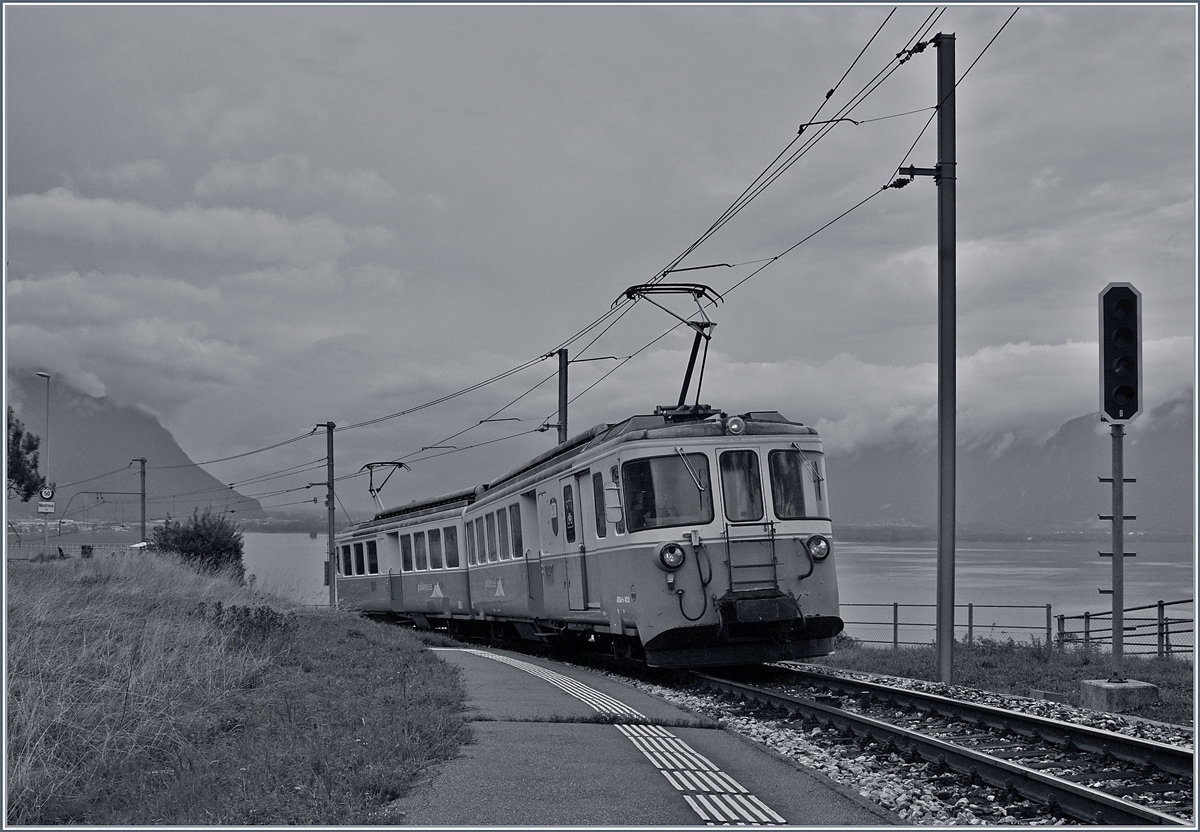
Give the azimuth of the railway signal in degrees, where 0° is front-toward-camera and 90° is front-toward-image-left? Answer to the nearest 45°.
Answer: approximately 0°

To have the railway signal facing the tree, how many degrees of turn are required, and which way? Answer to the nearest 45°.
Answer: approximately 135° to its right

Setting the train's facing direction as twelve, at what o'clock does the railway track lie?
The railway track is roughly at 1 o'clock from the train.

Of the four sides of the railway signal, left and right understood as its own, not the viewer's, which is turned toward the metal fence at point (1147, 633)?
back

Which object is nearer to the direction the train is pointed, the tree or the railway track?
the railway track

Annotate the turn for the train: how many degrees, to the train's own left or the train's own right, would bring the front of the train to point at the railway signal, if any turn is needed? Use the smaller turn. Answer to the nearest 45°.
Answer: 0° — it already faces it

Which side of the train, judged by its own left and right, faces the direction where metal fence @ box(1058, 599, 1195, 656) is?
left

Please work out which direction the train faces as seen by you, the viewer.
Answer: facing the viewer and to the right of the viewer

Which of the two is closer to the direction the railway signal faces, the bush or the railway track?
the railway track

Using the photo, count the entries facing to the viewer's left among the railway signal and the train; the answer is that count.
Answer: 0
